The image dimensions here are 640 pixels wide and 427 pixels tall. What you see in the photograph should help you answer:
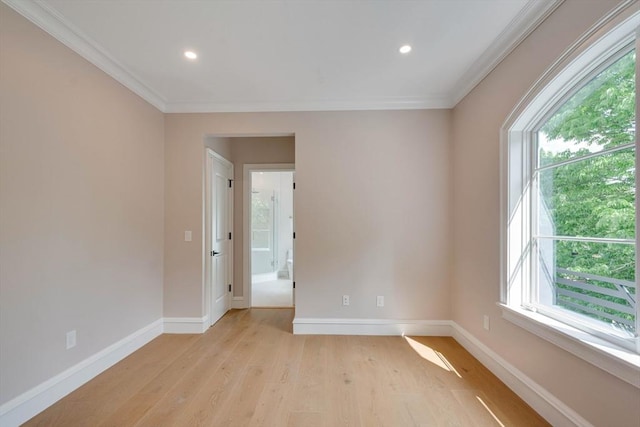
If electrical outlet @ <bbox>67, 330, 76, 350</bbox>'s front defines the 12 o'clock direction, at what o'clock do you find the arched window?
The arched window is roughly at 12 o'clock from the electrical outlet.

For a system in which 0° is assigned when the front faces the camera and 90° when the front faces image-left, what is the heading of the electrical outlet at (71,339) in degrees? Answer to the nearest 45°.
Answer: approximately 315°
